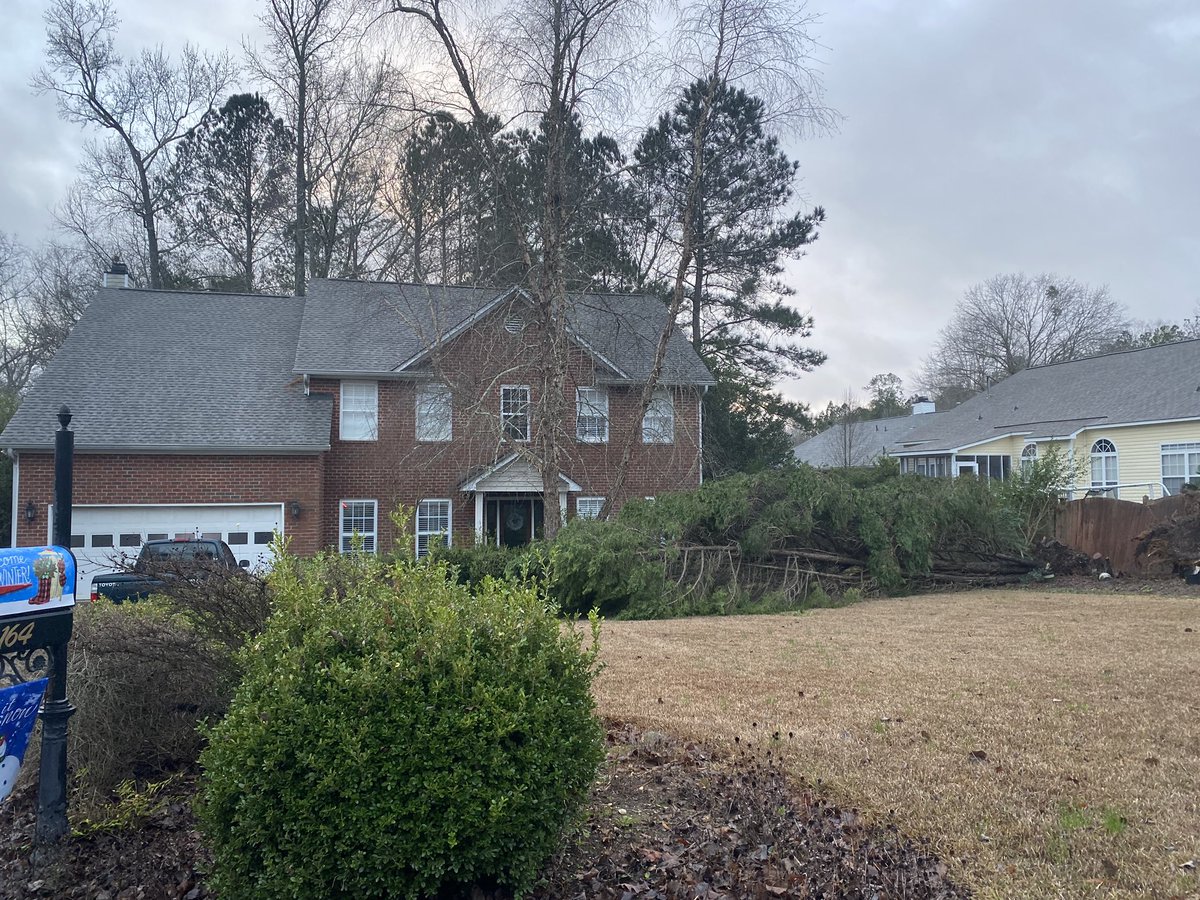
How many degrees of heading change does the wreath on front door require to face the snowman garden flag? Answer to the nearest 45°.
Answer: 0° — it already faces it

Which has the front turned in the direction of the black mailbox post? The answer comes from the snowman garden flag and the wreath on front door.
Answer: the wreath on front door

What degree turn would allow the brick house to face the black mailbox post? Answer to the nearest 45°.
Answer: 0° — it already faces it

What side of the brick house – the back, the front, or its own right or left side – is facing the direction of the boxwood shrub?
front

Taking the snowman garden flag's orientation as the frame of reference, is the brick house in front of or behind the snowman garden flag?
behind

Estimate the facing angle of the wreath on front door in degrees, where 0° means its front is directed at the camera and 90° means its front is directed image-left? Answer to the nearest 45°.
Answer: approximately 0°

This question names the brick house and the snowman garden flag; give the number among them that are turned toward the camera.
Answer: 2

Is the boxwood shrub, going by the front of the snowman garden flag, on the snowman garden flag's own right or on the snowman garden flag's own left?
on the snowman garden flag's own left

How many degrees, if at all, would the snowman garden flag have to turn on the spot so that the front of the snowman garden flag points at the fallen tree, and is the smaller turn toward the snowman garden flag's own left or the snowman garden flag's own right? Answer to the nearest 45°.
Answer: approximately 135° to the snowman garden flag's own left

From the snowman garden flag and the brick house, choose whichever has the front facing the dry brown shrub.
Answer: the brick house

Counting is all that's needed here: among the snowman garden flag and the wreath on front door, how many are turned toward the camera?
2

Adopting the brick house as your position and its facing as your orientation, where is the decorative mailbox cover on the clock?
The decorative mailbox cover is roughly at 12 o'clock from the brick house.

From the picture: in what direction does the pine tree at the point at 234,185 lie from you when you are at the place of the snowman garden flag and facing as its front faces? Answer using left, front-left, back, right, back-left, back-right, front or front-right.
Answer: back

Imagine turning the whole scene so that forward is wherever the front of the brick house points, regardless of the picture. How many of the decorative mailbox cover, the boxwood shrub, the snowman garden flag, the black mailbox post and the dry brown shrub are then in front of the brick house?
5
